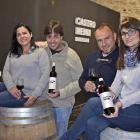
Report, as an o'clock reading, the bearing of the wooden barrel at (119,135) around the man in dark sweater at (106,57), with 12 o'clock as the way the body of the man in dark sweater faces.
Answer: The wooden barrel is roughly at 12 o'clock from the man in dark sweater.

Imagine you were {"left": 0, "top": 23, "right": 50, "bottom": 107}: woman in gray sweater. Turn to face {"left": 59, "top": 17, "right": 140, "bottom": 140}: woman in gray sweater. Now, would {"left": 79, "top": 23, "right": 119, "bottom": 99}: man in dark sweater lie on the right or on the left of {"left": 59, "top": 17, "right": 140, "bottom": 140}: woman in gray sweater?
left

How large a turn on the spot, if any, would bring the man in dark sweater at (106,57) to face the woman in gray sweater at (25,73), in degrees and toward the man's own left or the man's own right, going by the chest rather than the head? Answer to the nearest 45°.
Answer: approximately 90° to the man's own right

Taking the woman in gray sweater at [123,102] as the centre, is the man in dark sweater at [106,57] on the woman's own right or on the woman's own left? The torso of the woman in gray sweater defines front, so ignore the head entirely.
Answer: on the woman's own right

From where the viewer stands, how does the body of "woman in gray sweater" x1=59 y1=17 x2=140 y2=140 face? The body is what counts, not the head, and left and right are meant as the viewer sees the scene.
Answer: facing the viewer and to the left of the viewer

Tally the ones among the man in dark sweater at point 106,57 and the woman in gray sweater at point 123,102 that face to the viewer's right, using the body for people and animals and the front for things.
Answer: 0

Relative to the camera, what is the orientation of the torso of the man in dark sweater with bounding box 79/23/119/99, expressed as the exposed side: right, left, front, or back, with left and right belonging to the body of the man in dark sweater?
front

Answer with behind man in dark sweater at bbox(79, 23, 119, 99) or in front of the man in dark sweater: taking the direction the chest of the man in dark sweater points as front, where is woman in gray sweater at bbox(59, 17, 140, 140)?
in front

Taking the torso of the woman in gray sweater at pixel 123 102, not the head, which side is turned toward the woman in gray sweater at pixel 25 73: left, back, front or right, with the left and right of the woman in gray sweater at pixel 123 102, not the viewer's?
right

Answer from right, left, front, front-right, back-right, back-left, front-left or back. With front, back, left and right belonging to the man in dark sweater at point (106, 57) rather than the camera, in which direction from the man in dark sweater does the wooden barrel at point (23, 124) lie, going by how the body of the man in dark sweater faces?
front-right
